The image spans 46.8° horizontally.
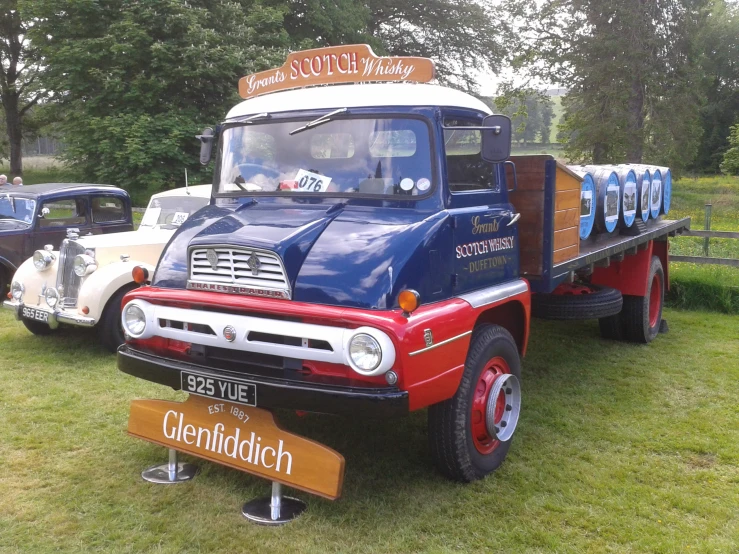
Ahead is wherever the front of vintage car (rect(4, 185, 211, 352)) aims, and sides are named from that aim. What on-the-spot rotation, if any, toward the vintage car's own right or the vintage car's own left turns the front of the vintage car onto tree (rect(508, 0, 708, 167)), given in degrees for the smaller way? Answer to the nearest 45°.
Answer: approximately 180°

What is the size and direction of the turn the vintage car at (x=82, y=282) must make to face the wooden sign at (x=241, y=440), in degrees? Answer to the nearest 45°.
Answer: approximately 45° to its left

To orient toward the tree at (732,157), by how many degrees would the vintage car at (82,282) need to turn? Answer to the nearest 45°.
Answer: approximately 180°

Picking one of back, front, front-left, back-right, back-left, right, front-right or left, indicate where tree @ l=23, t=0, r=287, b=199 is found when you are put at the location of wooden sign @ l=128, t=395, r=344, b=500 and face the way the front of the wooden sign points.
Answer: back-right

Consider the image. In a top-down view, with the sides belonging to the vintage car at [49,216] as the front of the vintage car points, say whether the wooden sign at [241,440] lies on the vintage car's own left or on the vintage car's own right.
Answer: on the vintage car's own left

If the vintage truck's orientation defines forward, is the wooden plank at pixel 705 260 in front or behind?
behind

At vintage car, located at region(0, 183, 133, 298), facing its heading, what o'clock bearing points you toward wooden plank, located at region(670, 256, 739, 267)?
The wooden plank is roughly at 8 o'clock from the vintage car.

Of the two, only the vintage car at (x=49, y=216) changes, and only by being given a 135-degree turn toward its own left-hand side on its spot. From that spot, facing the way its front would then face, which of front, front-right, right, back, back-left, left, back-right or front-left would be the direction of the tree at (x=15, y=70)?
left

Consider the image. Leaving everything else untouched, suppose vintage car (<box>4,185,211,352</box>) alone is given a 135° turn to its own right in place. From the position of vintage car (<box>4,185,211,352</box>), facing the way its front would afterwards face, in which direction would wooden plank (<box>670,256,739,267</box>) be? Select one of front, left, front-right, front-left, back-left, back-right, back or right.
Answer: right

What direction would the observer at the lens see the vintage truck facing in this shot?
facing the viewer and to the left of the viewer

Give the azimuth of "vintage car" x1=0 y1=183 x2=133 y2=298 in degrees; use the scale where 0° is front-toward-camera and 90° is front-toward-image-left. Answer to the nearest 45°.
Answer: approximately 45°
